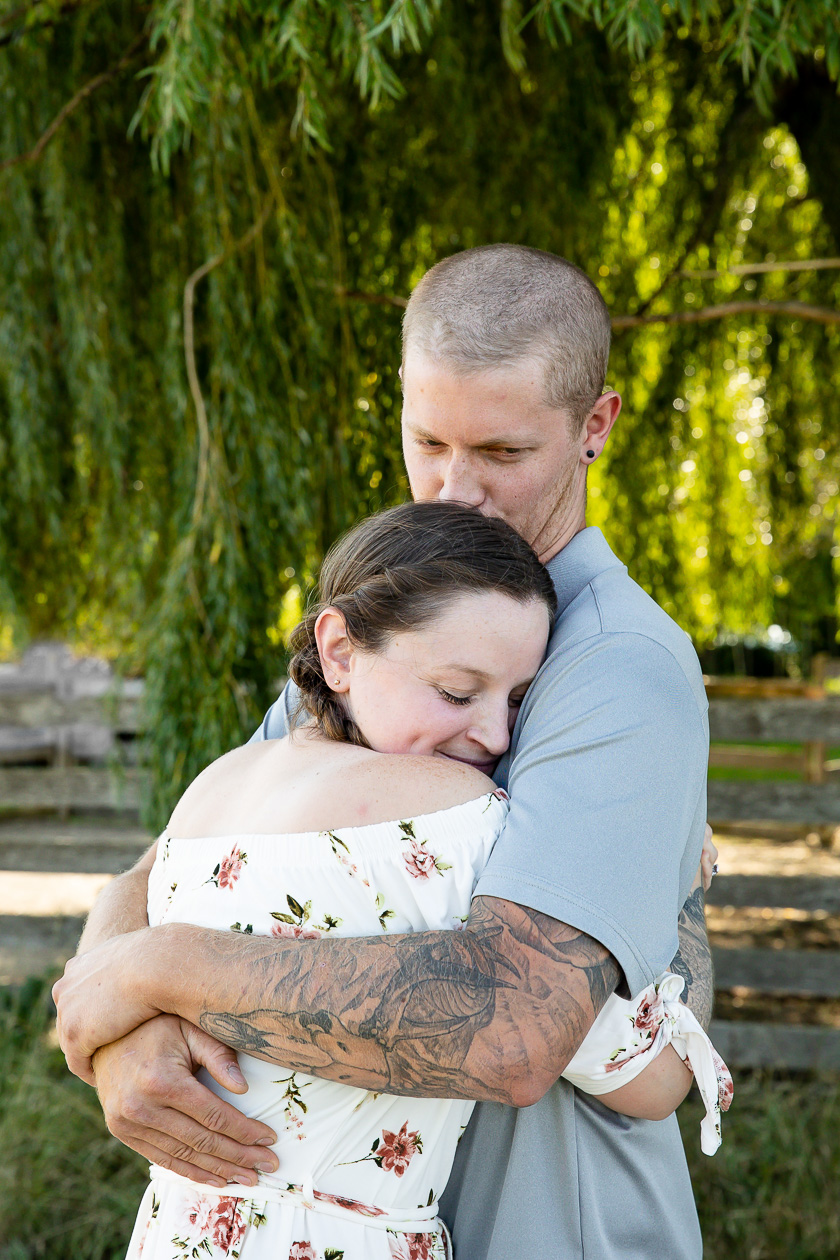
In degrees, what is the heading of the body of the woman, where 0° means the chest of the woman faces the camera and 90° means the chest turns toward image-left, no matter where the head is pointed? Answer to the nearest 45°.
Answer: approximately 225°

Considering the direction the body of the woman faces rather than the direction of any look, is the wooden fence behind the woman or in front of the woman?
in front

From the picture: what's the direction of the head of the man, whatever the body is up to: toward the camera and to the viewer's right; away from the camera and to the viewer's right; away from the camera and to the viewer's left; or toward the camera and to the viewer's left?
toward the camera and to the viewer's left

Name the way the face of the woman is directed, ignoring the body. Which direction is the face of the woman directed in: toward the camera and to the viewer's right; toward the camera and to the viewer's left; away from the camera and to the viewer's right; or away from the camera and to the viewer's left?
toward the camera and to the viewer's right

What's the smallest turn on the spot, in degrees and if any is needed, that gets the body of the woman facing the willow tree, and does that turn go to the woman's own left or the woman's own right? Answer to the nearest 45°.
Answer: approximately 45° to the woman's own left
